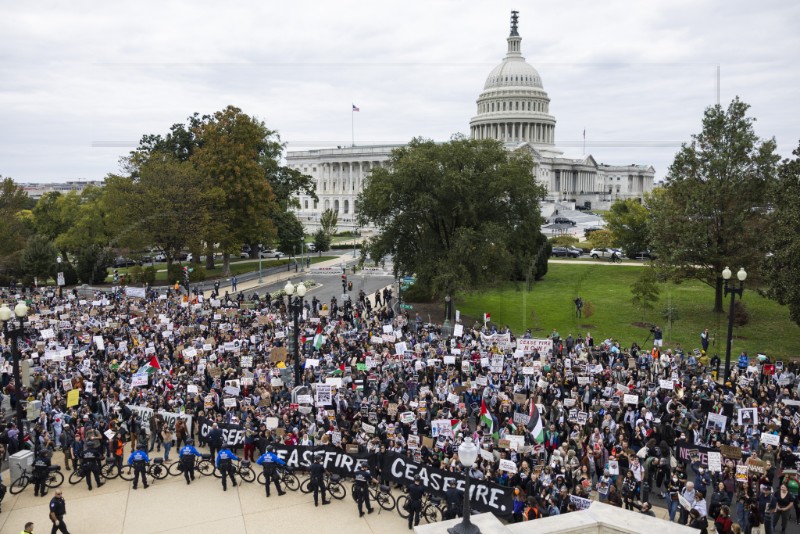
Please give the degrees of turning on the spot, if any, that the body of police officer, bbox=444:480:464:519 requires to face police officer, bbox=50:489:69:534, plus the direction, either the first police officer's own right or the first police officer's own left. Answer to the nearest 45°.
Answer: approximately 90° to the first police officer's own left

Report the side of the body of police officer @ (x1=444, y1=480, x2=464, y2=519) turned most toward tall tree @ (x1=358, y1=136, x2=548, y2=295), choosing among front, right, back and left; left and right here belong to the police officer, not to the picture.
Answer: front

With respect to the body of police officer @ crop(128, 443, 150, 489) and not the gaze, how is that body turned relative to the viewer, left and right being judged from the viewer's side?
facing away from the viewer

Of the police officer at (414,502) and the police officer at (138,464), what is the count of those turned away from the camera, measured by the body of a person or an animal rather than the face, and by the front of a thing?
2

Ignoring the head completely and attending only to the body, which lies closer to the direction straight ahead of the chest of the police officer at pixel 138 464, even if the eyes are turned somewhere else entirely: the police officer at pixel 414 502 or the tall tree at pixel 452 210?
the tall tree

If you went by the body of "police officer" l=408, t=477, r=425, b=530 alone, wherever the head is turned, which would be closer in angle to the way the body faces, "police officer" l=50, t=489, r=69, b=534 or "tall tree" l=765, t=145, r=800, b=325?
the tall tree

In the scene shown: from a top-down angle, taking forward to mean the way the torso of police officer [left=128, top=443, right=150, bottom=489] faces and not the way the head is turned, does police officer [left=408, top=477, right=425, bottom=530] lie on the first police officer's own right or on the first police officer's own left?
on the first police officer's own right

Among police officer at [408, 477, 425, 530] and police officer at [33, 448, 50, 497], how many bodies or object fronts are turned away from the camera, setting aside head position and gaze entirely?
2

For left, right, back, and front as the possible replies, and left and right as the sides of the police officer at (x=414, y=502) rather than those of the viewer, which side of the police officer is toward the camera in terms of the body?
back

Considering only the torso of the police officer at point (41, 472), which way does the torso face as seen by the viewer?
away from the camera

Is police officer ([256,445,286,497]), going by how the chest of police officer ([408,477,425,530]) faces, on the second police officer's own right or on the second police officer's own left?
on the second police officer's own left

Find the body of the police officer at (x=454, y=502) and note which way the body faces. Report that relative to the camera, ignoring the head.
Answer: away from the camera

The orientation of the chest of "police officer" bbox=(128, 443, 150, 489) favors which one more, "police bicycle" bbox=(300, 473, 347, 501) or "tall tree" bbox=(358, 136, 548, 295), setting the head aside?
the tall tree

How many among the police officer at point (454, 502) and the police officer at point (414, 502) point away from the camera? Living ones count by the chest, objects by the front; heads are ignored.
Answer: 2

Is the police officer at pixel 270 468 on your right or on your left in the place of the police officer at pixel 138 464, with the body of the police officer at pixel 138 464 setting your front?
on your right
